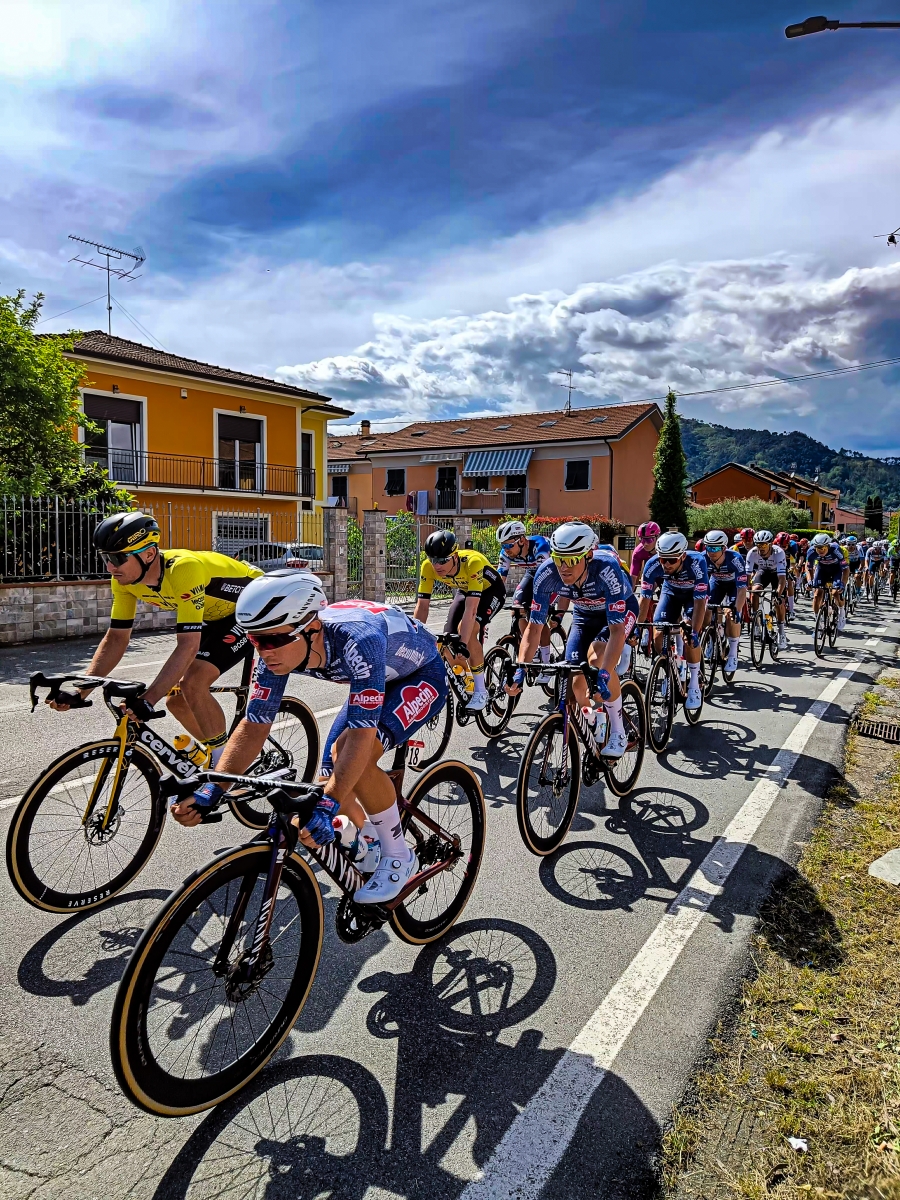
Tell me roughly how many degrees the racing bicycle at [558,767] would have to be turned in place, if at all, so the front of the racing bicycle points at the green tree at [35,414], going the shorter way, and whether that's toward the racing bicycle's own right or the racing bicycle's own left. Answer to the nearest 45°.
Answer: approximately 90° to the racing bicycle's own right

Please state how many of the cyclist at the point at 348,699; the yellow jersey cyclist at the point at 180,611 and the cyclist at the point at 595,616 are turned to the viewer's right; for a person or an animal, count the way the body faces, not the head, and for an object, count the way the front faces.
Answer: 0

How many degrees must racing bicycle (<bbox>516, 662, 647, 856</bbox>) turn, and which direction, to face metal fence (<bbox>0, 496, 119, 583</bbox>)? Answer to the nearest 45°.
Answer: approximately 90° to its right

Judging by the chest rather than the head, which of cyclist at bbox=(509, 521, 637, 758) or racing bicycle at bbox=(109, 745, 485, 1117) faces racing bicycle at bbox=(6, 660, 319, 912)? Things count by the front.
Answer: the cyclist

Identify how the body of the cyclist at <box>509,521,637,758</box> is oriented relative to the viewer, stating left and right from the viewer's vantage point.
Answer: facing the viewer and to the left of the viewer

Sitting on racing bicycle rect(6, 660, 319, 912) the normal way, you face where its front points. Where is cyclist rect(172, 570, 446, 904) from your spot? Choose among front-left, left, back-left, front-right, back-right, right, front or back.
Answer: left

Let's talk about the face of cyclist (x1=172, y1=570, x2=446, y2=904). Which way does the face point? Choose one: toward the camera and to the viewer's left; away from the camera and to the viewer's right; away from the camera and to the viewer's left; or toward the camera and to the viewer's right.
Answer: toward the camera and to the viewer's left

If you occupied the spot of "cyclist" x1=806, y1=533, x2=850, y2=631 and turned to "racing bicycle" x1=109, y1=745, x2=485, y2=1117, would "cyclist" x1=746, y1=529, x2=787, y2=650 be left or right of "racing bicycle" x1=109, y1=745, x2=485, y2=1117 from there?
right

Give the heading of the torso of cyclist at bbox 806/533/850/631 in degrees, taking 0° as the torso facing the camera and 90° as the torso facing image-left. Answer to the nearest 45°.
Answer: approximately 0°

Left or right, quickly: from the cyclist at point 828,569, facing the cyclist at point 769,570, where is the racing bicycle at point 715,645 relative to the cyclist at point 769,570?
left

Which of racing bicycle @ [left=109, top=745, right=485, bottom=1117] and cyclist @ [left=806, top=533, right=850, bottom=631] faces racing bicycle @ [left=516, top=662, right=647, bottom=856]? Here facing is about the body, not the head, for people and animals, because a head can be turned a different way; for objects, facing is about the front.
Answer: the cyclist

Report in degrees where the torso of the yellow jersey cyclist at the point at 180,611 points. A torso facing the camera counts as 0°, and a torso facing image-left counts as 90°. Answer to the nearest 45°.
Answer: approximately 45°

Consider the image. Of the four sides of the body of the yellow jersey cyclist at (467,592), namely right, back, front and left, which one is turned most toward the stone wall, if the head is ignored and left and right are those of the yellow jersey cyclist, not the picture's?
right

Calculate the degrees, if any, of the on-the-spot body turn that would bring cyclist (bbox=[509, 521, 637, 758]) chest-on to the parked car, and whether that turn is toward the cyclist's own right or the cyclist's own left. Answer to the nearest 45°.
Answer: approximately 90° to the cyclist's own right

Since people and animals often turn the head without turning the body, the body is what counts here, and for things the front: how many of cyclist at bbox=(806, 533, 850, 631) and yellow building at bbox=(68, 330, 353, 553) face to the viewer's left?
0
